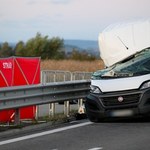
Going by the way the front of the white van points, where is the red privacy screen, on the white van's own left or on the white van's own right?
on the white van's own right

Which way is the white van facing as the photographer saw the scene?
facing the viewer

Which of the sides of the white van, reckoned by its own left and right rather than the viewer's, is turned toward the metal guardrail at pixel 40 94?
right
